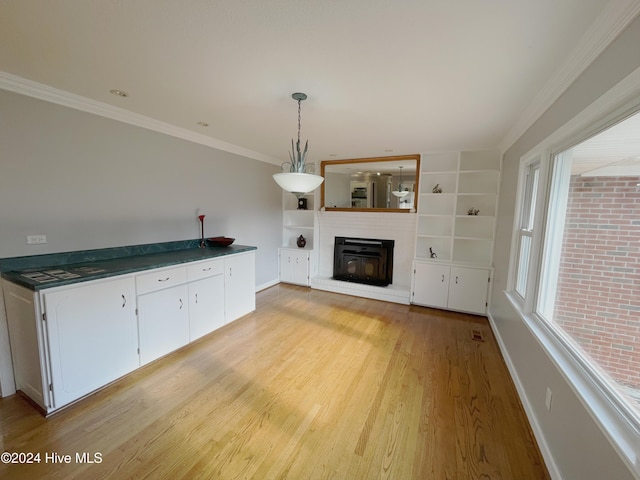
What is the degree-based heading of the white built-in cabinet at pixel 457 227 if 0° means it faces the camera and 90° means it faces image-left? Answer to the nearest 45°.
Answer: approximately 0°

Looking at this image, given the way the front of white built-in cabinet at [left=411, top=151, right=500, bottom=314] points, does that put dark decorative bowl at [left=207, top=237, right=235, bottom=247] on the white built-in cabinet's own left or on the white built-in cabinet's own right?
on the white built-in cabinet's own right

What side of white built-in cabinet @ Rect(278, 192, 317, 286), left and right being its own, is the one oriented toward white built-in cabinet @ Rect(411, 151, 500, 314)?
left

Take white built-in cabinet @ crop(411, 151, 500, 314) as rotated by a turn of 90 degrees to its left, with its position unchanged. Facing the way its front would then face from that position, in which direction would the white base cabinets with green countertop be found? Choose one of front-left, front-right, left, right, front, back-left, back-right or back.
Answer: back-right

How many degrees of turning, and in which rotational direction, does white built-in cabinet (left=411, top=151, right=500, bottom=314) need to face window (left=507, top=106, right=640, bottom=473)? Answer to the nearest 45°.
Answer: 0° — it already faces it

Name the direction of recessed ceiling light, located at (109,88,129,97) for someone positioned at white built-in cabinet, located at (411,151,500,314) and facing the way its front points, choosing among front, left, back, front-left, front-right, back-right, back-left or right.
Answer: front-right

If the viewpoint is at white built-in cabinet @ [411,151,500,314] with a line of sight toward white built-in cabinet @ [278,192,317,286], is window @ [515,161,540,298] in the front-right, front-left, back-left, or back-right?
back-left

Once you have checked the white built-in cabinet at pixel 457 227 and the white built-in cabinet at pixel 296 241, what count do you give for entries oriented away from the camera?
0

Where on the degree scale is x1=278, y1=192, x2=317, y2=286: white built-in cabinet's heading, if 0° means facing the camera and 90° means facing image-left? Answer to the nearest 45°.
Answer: approximately 45°

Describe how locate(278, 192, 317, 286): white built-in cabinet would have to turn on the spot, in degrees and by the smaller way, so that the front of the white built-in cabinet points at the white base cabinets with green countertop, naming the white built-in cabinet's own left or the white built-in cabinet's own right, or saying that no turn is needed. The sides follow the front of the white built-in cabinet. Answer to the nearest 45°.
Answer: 0° — it already faces it

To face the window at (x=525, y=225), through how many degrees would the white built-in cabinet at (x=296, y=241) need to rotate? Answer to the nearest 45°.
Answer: approximately 90° to its left

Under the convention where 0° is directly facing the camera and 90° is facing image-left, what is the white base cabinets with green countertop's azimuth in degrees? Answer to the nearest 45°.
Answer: approximately 315°
